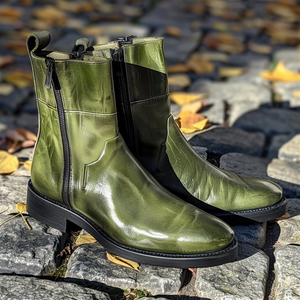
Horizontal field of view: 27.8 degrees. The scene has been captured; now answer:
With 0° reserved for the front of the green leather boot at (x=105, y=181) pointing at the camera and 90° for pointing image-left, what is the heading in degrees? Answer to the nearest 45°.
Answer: approximately 315°

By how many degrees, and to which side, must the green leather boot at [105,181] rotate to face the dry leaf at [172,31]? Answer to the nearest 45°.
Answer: approximately 135° to its left

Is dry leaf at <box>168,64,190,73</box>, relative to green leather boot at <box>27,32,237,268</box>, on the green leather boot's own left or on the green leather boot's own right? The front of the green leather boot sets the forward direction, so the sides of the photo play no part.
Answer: on the green leather boot's own left

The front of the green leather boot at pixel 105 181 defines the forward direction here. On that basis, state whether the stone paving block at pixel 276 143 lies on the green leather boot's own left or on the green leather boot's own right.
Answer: on the green leather boot's own left

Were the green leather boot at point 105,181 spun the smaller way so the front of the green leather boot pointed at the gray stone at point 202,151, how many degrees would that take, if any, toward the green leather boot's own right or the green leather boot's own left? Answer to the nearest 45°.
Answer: approximately 90° to the green leather boot's own left

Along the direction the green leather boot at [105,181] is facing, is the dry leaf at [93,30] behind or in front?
behind

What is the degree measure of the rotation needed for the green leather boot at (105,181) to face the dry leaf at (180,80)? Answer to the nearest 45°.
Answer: approximately 135° to its left
